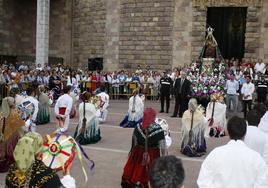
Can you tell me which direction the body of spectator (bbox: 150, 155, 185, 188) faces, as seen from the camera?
away from the camera

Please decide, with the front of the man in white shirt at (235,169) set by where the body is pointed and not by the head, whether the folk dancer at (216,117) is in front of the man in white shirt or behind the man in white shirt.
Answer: in front

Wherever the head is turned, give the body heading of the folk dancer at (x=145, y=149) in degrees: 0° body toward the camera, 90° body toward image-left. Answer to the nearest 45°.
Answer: approximately 225°

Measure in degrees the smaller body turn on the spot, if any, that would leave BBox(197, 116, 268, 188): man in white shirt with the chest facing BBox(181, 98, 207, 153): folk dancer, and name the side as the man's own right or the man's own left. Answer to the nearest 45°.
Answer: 0° — they already face them

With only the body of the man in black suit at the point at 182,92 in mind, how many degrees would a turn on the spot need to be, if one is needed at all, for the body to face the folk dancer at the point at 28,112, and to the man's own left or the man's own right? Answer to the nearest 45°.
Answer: approximately 45° to the man's own right

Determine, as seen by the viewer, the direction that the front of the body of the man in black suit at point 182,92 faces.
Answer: toward the camera

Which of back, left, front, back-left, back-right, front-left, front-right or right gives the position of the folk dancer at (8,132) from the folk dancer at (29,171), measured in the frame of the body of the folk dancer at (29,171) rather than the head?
front-left

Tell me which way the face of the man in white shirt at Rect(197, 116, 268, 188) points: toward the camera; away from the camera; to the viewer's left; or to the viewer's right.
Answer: away from the camera

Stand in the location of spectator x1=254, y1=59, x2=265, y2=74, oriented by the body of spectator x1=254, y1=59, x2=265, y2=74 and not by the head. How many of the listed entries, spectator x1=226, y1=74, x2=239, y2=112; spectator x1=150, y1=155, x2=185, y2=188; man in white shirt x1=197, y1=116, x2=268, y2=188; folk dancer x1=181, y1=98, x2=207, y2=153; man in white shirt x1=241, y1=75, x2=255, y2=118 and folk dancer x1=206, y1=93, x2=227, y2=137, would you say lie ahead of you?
6

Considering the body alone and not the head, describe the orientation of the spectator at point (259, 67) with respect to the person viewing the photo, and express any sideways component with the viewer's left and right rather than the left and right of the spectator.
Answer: facing the viewer

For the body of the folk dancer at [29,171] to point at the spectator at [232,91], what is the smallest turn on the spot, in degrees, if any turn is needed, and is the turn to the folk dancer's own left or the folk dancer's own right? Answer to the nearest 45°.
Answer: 0° — they already face them

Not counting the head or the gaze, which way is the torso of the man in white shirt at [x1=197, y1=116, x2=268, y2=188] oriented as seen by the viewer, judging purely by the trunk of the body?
away from the camera

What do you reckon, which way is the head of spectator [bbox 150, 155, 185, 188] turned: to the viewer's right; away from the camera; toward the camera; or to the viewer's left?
away from the camera

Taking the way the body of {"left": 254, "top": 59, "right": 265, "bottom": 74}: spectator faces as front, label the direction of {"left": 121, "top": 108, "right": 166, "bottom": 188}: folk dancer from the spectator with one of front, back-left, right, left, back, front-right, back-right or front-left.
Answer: front

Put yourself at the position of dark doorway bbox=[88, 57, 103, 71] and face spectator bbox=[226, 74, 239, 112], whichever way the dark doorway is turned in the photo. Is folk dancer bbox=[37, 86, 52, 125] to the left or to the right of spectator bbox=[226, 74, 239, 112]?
right

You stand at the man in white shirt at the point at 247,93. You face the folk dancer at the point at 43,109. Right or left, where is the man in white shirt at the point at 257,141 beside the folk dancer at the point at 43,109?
left

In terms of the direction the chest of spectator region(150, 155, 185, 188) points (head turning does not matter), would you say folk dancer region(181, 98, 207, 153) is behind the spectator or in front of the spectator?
in front

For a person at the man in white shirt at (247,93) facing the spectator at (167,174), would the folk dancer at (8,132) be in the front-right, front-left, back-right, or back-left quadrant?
front-right

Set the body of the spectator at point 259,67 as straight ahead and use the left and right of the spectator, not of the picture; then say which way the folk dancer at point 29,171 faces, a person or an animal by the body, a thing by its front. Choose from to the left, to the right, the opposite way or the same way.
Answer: the opposite way
